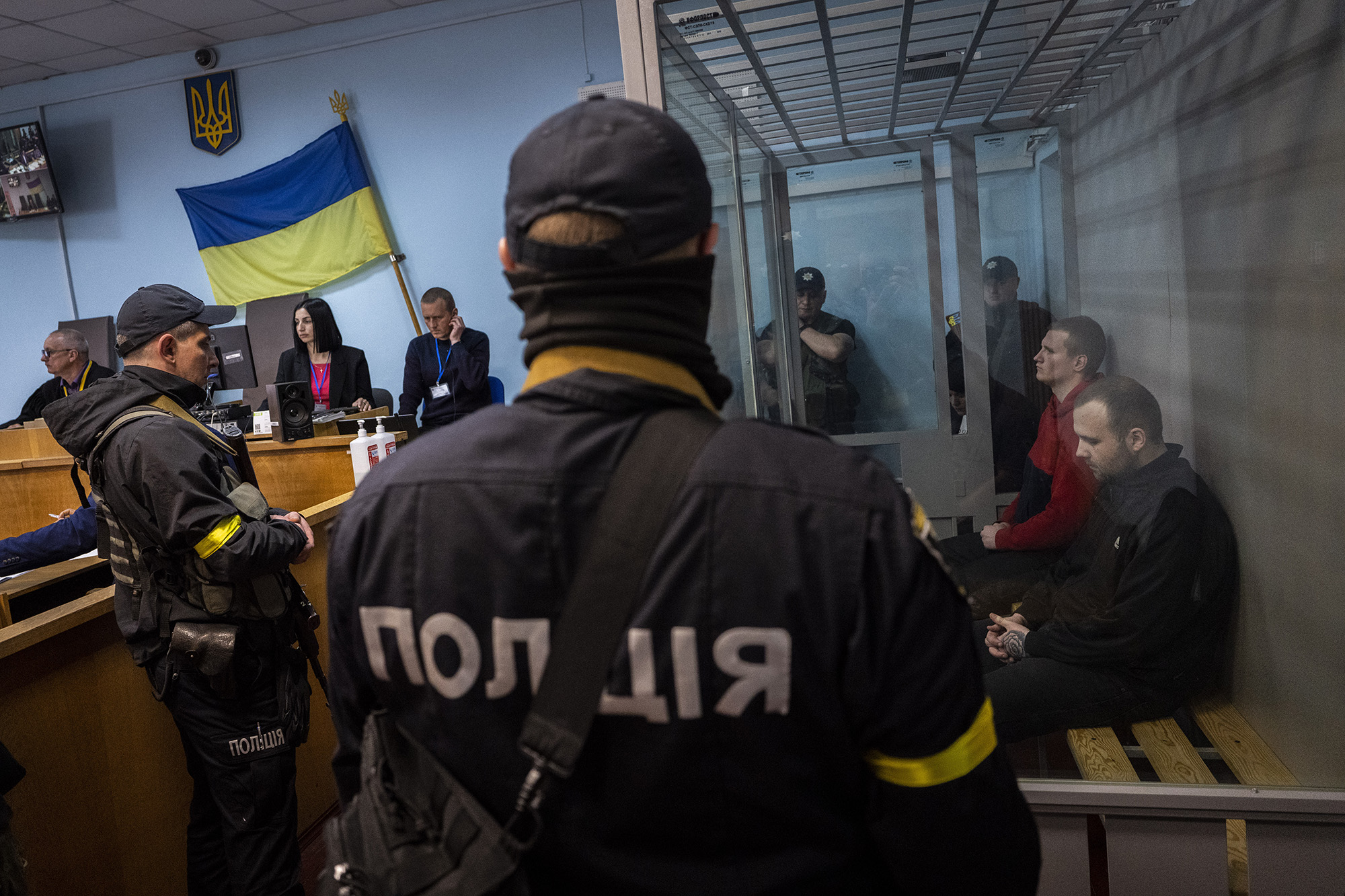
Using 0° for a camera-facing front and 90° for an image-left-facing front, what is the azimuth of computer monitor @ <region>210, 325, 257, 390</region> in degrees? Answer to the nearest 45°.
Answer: approximately 180°

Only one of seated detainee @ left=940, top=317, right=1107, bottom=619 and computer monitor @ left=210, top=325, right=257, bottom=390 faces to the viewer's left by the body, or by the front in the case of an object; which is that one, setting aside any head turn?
the seated detainee

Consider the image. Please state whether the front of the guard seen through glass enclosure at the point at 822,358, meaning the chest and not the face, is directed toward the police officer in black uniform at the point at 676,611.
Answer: yes

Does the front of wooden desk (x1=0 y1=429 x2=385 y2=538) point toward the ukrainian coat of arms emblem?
no

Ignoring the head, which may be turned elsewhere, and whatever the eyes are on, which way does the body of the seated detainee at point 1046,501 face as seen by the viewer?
to the viewer's left

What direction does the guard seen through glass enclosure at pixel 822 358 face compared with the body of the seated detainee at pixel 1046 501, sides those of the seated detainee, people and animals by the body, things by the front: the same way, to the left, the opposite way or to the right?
to the left

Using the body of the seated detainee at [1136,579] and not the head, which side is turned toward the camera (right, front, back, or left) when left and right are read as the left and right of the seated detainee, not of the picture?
left

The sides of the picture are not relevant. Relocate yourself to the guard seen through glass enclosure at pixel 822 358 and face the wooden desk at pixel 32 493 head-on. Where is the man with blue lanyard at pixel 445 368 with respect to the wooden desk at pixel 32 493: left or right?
right

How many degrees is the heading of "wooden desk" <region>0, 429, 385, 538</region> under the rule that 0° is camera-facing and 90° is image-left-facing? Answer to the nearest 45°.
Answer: approximately 0°

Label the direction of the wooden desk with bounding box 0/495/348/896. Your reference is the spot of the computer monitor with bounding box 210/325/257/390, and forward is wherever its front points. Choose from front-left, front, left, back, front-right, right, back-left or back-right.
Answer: back

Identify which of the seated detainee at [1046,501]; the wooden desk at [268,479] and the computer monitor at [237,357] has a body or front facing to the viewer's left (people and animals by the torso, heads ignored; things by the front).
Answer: the seated detainee

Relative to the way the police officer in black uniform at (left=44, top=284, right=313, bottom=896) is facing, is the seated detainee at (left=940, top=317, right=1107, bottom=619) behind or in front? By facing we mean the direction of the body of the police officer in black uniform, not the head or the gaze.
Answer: in front

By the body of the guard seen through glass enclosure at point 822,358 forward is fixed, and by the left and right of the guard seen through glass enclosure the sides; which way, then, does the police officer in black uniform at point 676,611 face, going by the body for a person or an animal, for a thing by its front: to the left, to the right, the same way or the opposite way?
the opposite way

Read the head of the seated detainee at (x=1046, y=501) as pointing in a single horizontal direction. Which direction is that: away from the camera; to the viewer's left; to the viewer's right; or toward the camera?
to the viewer's left

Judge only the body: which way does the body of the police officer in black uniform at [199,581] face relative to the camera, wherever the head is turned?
to the viewer's right
